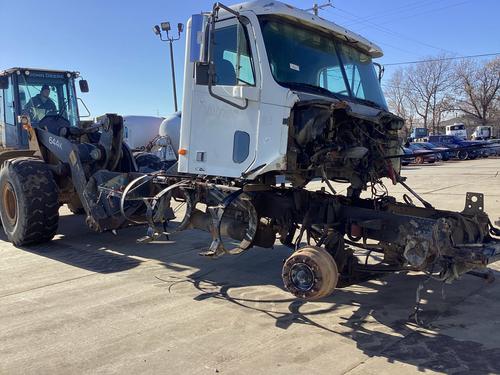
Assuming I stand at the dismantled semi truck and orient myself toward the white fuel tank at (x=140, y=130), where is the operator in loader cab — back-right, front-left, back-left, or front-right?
front-left

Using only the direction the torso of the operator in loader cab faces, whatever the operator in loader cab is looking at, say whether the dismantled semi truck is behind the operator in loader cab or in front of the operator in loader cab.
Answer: in front

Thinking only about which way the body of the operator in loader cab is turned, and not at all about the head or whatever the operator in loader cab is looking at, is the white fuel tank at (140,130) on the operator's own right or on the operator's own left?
on the operator's own left

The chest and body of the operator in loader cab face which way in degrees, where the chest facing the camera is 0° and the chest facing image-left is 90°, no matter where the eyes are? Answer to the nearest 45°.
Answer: approximately 315°
